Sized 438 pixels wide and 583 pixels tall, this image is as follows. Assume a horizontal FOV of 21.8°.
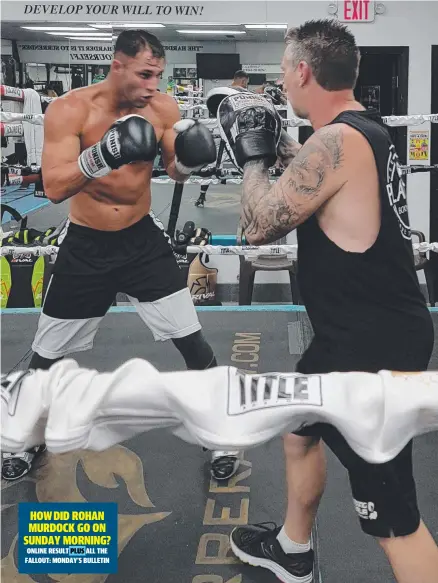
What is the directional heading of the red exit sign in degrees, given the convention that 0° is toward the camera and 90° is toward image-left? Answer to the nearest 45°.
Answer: approximately 0°

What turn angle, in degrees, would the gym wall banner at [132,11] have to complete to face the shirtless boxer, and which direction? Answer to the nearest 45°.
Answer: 0° — it already faces them

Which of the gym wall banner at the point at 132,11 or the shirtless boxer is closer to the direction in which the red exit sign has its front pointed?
the shirtless boxer

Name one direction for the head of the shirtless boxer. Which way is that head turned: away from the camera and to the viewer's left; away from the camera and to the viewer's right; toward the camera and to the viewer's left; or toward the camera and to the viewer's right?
toward the camera and to the viewer's right

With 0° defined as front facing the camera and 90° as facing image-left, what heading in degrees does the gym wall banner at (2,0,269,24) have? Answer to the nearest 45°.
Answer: approximately 0°

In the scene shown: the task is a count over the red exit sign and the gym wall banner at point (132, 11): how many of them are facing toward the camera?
2

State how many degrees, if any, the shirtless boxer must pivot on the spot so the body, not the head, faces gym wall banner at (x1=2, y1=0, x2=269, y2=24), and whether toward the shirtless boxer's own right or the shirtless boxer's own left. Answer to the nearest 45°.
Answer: approximately 135° to the shirtless boxer's own left
